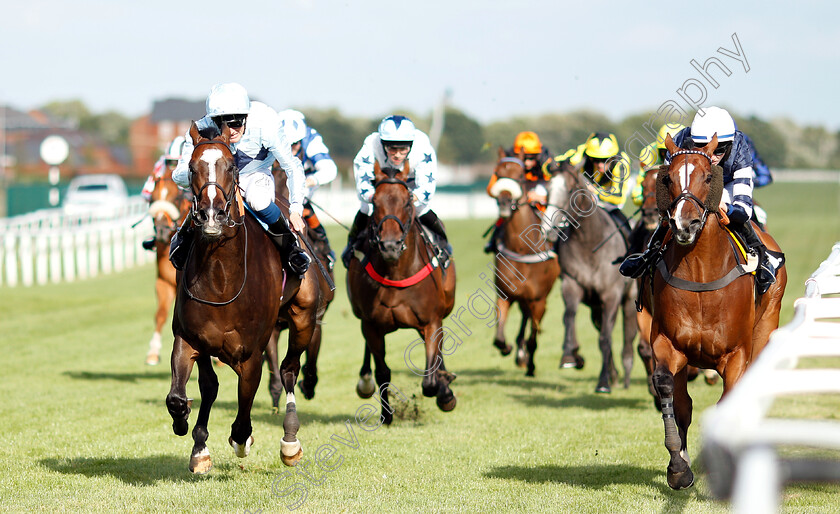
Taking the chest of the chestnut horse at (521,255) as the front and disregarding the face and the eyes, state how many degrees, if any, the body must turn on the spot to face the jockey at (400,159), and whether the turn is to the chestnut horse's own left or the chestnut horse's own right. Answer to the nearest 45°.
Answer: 0° — it already faces them

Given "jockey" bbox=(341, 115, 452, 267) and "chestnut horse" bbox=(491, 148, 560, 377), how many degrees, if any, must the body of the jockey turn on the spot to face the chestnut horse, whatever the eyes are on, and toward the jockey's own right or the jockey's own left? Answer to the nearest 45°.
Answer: approximately 135° to the jockey's own left

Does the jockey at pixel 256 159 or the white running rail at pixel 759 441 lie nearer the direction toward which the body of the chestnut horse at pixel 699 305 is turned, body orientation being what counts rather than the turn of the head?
the white running rail

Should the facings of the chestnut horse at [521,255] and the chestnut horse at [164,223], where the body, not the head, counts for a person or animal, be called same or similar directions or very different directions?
same or similar directions

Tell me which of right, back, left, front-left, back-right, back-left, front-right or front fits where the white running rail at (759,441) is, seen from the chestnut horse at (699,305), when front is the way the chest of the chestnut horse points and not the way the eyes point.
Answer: front

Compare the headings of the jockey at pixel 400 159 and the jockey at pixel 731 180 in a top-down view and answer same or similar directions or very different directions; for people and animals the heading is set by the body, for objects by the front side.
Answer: same or similar directions

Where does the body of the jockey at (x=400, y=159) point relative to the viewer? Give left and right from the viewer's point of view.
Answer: facing the viewer

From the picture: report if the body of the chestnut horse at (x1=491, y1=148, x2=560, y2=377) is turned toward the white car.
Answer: no

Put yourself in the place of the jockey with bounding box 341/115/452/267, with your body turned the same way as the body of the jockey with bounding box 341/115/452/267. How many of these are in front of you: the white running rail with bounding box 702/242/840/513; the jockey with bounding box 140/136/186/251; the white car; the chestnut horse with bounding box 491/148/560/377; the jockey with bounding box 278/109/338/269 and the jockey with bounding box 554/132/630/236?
1

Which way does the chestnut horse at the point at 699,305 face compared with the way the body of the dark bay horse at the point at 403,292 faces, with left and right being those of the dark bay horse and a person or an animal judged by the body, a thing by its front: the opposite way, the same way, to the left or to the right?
the same way

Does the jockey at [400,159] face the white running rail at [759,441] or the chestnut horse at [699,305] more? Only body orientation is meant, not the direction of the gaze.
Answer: the white running rail

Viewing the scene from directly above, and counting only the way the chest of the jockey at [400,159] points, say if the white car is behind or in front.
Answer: behind

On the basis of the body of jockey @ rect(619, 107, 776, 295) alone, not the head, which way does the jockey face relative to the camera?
toward the camera

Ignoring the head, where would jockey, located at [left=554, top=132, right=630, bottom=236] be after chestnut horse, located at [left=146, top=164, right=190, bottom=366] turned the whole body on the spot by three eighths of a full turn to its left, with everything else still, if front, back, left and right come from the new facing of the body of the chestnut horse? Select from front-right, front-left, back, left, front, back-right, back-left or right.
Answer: front-right

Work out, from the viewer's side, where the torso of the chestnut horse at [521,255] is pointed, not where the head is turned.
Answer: toward the camera

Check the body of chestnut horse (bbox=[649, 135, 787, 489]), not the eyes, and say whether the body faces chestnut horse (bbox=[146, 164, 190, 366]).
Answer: no

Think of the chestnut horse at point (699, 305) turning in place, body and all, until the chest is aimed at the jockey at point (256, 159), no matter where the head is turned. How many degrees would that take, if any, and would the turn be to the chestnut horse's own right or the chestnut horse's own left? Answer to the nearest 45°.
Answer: approximately 90° to the chestnut horse's own right
